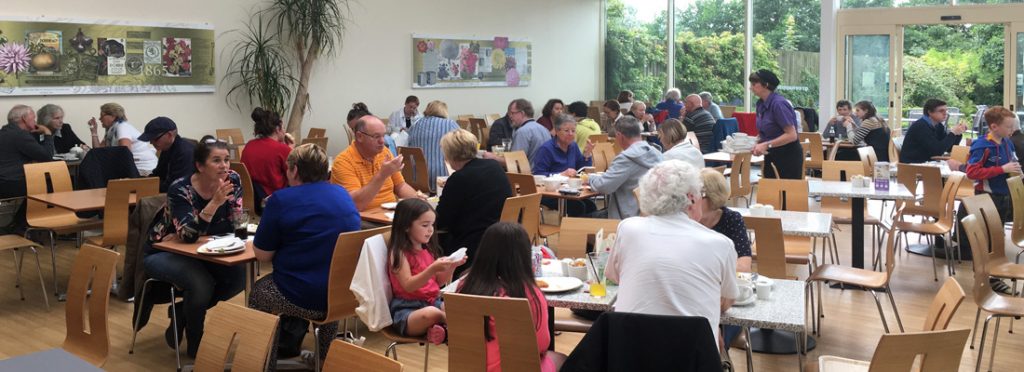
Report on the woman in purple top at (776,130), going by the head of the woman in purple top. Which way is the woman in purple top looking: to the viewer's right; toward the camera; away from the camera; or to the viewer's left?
to the viewer's left

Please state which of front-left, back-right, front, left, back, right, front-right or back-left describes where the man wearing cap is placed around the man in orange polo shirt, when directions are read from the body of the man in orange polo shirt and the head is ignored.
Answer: back

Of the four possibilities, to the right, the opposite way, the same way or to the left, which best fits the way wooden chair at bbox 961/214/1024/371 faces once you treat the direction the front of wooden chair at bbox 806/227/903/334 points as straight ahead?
the opposite way

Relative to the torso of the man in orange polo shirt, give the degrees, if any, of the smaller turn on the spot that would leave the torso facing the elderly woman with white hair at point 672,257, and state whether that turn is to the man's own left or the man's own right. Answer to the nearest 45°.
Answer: approximately 45° to the man's own right

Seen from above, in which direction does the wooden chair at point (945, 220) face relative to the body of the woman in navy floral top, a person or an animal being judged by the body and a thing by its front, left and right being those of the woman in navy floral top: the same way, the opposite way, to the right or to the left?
the opposite way

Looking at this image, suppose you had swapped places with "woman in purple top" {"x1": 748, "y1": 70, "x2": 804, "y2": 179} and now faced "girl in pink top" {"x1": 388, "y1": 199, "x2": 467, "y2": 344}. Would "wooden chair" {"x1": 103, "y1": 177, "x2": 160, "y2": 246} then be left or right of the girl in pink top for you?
right

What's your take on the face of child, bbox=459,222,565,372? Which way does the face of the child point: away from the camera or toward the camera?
away from the camera

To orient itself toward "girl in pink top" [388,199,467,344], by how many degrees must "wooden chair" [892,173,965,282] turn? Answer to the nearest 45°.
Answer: approximately 45° to its left

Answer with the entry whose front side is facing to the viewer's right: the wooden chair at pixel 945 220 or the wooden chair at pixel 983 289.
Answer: the wooden chair at pixel 983 289
